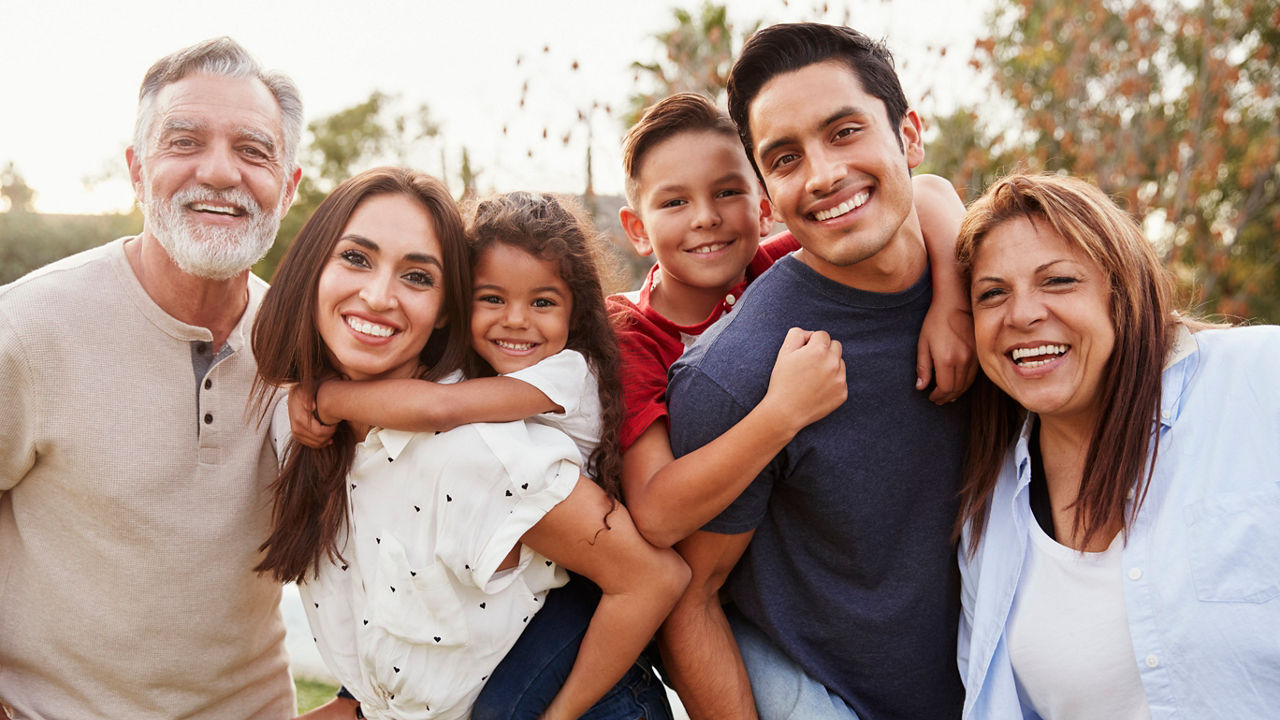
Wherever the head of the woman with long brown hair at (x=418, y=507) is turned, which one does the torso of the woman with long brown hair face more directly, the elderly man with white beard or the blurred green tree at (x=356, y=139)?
the elderly man with white beard

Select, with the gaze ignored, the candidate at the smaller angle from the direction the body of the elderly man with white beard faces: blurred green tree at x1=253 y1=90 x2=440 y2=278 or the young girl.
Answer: the young girl

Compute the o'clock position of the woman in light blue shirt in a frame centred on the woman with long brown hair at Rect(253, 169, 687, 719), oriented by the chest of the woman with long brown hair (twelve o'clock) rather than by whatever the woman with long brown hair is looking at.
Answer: The woman in light blue shirt is roughly at 8 o'clock from the woman with long brown hair.

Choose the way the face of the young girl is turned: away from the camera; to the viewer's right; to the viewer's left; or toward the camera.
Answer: toward the camera

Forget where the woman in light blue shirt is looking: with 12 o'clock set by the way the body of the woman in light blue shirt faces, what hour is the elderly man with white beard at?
The elderly man with white beard is roughly at 1 o'clock from the woman in light blue shirt.

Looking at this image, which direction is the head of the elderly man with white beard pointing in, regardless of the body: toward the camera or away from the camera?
toward the camera

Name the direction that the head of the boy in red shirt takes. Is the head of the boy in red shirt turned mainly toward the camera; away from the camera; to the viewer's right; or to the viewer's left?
toward the camera

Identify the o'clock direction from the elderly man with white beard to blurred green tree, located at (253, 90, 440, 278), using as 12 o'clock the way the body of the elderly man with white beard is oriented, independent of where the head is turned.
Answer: The blurred green tree is roughly at 8 o'clock from the elderly man with white beard.

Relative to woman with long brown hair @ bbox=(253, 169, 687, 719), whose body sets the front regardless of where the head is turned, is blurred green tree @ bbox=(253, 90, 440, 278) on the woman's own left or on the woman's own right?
on the woman's own right

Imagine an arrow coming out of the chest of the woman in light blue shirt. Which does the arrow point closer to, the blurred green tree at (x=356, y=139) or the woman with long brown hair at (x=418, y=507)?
the woman with long brown hair

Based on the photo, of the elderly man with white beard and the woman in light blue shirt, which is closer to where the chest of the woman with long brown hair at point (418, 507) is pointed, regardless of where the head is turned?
the elderly man with white beard

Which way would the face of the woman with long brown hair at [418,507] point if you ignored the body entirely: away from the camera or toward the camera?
toward the camera

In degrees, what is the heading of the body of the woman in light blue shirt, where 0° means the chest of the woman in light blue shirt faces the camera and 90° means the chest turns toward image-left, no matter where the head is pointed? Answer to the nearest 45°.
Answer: approximately 45°

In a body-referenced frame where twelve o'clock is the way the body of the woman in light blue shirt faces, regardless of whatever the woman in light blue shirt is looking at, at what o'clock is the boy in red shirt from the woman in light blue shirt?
The boy in red shirt is roughly at 2 o'clock from the woman in light blue shirt.

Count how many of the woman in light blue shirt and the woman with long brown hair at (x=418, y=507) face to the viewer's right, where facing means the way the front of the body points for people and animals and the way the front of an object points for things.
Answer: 0

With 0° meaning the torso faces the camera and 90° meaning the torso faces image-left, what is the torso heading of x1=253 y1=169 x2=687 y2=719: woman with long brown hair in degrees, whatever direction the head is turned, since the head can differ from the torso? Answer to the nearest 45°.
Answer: approximately 45°
